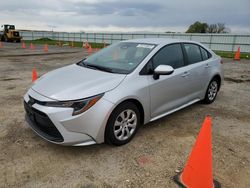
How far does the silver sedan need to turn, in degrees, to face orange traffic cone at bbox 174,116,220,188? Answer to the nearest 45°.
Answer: approximately 90° to its left

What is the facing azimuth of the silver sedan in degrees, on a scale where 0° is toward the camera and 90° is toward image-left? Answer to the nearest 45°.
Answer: approximately 45°
